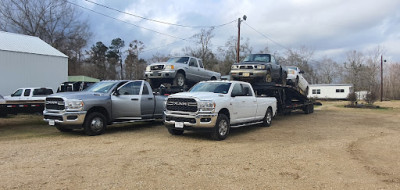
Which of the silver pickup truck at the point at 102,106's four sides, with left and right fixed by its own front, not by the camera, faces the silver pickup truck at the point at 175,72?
back

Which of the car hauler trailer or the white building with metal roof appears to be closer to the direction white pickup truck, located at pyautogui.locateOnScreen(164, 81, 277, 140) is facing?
the white building with metal roof

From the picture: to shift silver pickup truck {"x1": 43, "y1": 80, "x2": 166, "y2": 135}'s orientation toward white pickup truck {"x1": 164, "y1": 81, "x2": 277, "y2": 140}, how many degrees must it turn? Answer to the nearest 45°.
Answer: approximately 90° to its left

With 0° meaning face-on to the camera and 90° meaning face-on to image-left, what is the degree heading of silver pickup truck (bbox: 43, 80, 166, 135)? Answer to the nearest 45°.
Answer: approximately 45°

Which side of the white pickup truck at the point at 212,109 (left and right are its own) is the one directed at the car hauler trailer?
back

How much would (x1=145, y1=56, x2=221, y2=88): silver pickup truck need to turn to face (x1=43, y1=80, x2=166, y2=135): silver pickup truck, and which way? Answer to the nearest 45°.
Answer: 0° — it already faces it

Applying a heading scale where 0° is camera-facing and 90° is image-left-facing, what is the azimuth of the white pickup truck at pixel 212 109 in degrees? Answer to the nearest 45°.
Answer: approximately 45°

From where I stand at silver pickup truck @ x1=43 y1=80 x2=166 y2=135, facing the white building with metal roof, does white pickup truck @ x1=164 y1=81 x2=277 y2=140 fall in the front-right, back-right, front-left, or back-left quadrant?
back-right

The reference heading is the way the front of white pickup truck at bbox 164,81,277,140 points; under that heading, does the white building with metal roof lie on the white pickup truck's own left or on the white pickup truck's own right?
on the white pickup truck's own right
